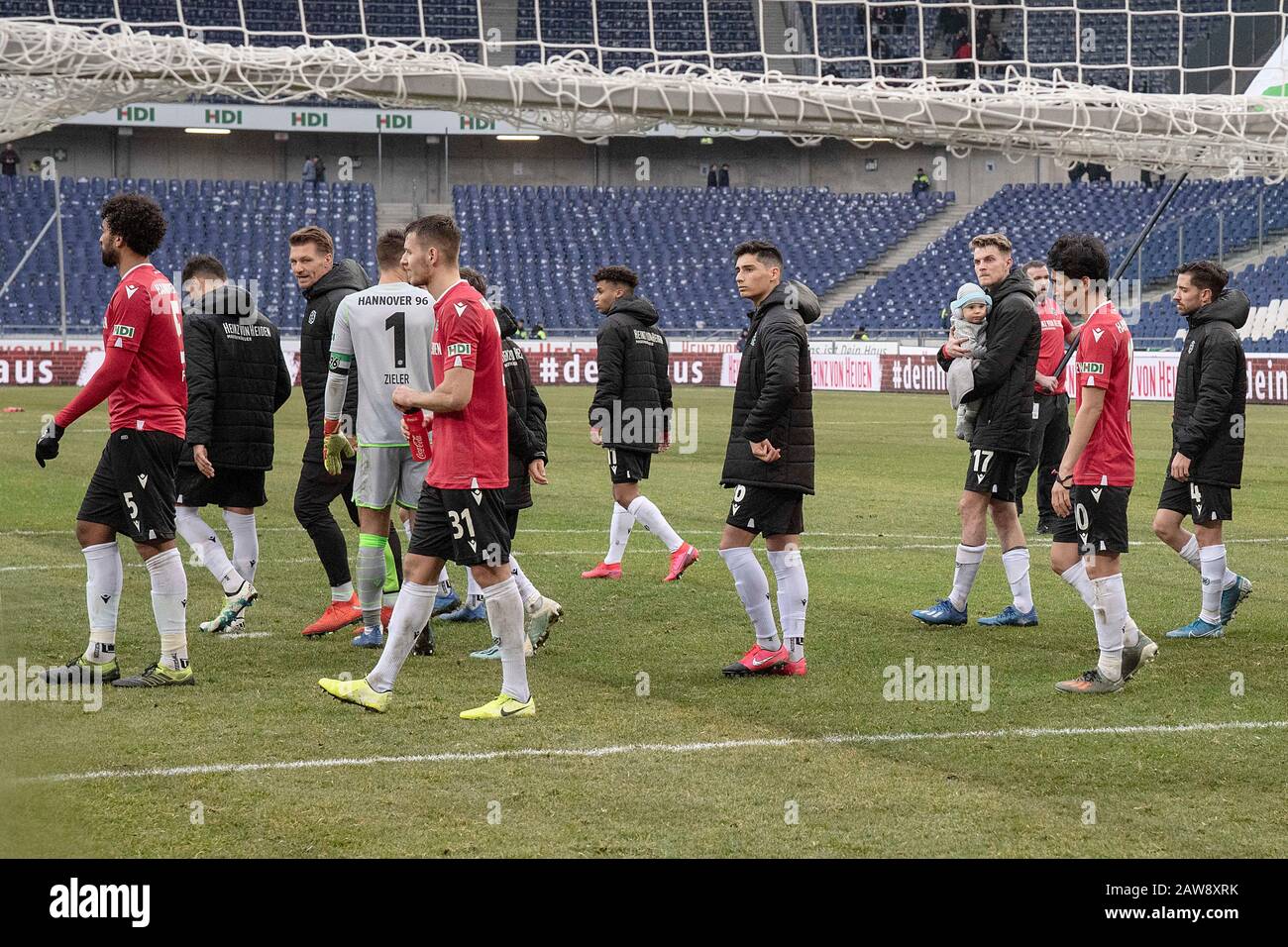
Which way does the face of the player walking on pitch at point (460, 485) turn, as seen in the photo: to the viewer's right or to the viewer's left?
to the viewer's left

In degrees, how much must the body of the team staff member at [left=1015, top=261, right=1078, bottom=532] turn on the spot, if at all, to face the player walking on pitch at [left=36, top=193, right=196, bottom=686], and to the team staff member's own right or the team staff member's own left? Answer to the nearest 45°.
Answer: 0° — they already face them

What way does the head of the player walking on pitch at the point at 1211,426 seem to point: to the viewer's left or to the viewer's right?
to the viewer's left

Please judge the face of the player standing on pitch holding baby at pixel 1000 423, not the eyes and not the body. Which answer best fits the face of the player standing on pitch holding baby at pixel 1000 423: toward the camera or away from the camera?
toward the camera

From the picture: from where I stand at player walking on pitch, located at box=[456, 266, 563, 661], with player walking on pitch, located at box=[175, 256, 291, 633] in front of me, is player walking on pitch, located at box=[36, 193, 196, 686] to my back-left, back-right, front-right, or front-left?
front-left

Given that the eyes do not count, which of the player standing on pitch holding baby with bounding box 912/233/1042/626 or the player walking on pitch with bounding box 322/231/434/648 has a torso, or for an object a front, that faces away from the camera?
the player walking on pitch with bounding box 322/231/434/648

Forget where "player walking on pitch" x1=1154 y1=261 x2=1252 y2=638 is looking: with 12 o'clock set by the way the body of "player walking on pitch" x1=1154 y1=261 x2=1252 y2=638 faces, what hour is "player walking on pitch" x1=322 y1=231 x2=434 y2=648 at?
"player walking on pitch" x1=322 y1=231 x2=434 y2=648 is roughly at 11 o'clock from "player walking on pitch" x1=1154 y1=261 x2=1252 y2=638.
